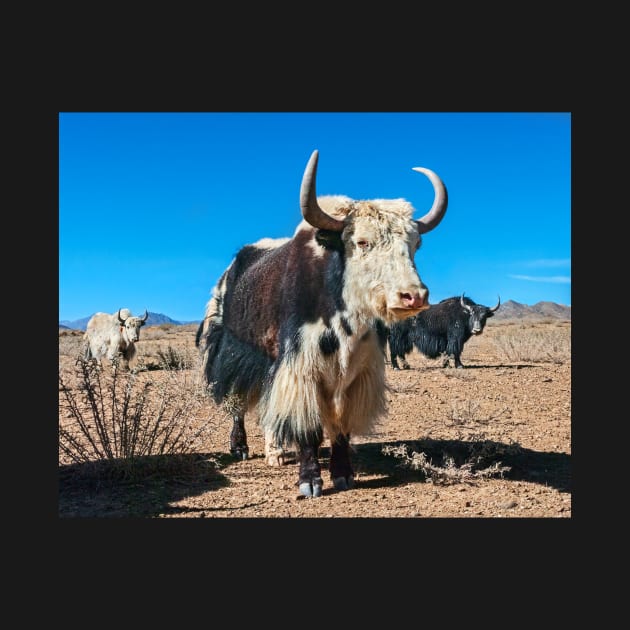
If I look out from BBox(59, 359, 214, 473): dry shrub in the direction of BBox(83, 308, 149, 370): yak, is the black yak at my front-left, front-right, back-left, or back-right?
front-right

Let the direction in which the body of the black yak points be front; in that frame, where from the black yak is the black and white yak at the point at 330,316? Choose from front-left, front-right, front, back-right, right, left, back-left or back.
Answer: right

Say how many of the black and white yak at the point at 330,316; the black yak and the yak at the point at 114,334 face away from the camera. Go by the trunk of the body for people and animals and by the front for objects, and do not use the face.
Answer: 0

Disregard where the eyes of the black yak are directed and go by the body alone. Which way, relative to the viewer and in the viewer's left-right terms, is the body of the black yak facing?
facing to the right of the viewer

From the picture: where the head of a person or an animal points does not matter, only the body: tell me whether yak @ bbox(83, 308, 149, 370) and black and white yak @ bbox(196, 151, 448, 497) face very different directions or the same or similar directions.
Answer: same or similar directions

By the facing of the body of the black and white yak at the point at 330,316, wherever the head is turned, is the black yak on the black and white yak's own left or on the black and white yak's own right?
on the black and white yak's own left

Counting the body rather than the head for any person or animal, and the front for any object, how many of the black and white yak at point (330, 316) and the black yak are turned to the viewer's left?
0

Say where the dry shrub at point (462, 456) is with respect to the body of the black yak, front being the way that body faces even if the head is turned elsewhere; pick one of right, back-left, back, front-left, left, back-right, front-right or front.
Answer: right

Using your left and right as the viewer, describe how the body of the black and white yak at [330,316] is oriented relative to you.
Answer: facing the viewer and to the right of the viewer

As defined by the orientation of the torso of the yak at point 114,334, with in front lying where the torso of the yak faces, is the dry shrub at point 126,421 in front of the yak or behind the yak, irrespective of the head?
in front
